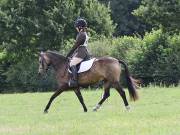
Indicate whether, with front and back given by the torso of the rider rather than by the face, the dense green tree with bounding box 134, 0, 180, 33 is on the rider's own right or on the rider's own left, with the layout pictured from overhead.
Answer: on the rider's own right

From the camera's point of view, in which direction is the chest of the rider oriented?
to the viewer's left

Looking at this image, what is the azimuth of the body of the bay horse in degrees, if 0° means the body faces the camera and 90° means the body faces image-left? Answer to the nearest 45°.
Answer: approximately 90°

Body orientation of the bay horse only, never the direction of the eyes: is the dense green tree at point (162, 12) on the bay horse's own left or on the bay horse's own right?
on the bay horse's own right
